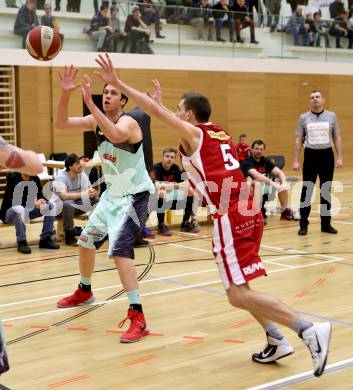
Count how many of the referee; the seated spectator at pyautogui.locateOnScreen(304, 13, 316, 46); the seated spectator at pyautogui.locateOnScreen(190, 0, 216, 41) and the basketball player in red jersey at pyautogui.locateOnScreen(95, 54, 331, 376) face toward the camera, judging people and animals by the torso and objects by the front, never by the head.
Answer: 3

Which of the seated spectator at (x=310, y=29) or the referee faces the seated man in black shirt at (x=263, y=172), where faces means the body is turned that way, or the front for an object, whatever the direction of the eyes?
the seated spectator at (x=310, y=29)

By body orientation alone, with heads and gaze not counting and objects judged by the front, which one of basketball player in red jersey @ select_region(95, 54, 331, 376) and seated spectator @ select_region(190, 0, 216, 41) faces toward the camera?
the seated spectator

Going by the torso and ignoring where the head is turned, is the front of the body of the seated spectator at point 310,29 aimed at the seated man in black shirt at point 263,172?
yes

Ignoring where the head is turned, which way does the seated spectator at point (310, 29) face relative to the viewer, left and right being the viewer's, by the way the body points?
facing the viewer

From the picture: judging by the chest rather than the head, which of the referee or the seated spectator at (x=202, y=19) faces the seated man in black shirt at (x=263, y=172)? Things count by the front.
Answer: the seated spectator at (x=202, y=19)

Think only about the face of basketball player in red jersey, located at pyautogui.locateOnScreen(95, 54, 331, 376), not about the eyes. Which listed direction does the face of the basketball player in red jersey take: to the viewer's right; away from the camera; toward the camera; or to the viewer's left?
to the viewer's left

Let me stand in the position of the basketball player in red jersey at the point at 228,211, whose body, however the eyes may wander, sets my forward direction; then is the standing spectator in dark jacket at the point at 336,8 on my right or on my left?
on my right

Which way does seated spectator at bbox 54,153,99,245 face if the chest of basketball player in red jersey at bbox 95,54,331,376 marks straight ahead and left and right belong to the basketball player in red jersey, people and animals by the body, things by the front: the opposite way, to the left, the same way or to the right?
the opposite way

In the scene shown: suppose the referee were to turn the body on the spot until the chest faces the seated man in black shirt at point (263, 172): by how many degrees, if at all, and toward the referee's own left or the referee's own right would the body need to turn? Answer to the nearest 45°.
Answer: approximately 135° to the referee's own right

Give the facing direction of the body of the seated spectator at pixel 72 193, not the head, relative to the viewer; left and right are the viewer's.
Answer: facing the viewer and to the right of the viewer

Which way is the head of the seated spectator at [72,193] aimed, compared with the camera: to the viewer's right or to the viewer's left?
to the viewer's right

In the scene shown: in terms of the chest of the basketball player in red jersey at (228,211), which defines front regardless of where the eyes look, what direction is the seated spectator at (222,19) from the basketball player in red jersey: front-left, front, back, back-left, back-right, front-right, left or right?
front-right

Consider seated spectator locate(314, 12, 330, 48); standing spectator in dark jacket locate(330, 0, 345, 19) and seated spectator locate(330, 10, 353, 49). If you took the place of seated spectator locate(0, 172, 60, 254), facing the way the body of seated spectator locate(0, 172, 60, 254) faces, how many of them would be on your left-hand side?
3

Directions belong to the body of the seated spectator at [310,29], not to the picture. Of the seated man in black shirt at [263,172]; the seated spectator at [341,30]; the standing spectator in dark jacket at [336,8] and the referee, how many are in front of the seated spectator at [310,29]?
2

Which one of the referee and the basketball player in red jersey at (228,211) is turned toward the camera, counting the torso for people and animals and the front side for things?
the referee
